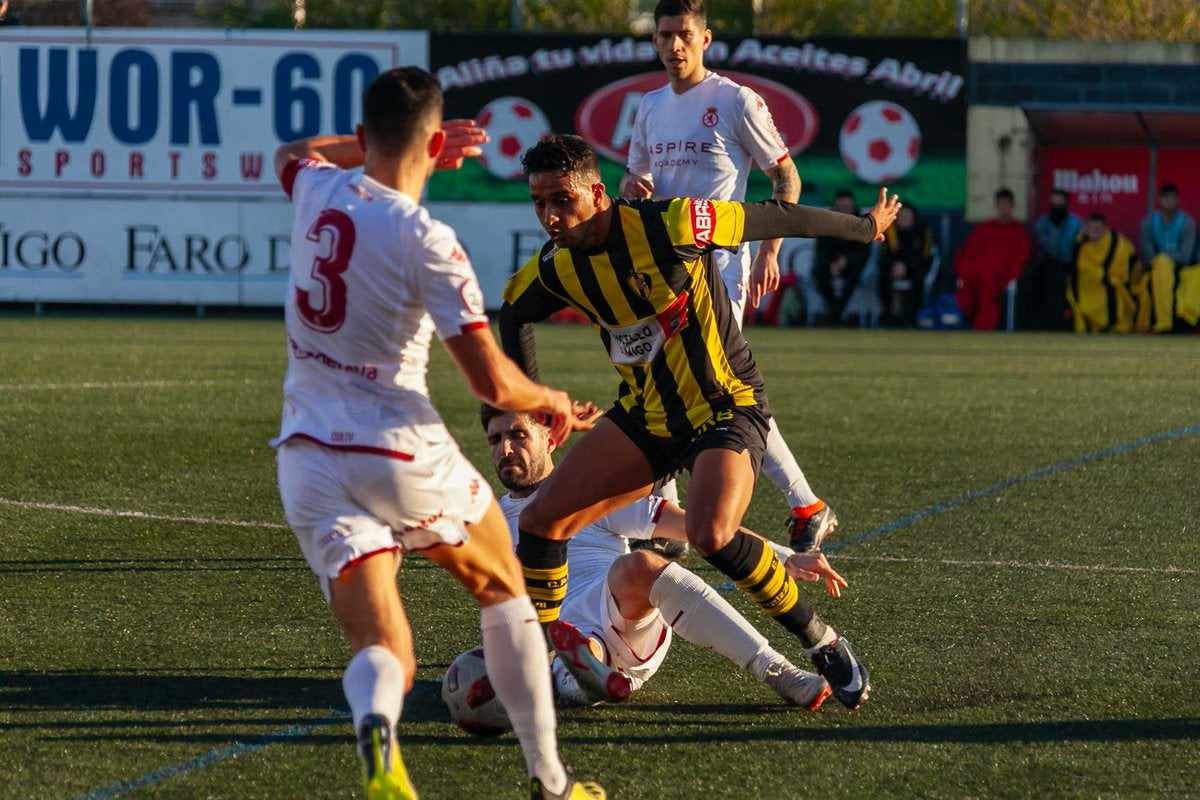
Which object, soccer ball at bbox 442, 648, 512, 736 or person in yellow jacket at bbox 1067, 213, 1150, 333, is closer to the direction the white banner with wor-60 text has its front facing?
the soccer ball

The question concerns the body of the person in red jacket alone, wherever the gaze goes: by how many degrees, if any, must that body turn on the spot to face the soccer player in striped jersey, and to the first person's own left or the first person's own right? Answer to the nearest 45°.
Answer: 0° — they already face them

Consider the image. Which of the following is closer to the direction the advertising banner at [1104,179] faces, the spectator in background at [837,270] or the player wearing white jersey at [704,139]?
the player wearing white jersey

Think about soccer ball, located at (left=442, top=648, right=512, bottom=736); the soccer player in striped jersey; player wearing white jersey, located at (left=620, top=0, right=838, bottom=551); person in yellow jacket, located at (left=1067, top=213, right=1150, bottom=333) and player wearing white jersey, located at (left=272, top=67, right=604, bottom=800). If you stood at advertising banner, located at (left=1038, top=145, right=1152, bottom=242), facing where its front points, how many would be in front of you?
5

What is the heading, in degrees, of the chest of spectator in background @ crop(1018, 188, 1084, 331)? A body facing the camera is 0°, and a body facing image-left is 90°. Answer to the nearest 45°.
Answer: approximately 0°

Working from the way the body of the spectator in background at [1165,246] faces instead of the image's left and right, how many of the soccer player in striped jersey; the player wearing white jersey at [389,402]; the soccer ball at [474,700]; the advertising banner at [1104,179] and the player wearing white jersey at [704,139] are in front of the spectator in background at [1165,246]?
4

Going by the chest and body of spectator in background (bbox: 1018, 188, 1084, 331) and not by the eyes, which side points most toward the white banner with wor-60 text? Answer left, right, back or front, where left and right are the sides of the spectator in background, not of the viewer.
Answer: right

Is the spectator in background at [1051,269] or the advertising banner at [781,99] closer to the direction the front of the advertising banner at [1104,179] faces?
the spectator in background

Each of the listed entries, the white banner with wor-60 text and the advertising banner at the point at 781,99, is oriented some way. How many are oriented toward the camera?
2

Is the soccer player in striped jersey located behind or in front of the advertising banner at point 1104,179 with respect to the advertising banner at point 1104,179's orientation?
in front
